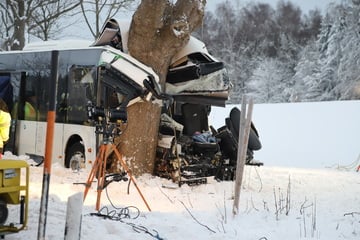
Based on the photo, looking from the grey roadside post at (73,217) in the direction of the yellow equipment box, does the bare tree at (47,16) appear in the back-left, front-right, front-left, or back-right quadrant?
front-right

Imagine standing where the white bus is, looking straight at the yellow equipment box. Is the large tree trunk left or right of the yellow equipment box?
left

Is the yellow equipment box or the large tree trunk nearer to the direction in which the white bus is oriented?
the large tree trunk

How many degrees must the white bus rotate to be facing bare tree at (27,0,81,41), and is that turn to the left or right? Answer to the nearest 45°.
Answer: approximately 135° to its left

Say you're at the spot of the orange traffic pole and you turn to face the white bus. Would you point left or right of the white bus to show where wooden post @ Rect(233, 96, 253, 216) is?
right

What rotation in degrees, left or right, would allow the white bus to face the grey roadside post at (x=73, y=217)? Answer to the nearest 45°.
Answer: approximately 45° to its right

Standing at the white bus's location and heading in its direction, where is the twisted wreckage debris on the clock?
The twisted wreckage debris is roughly at 11 o'clock from the white bus.

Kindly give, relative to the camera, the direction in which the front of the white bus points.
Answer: facing the viewer and to the right of the viewer

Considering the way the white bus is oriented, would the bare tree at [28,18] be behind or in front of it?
behind
